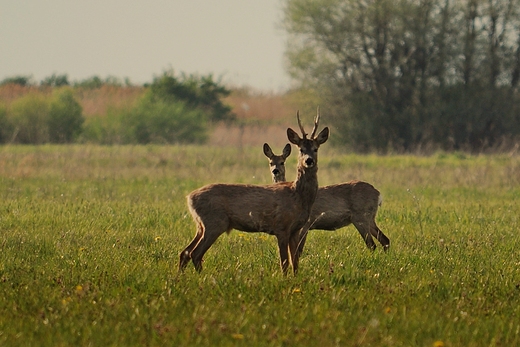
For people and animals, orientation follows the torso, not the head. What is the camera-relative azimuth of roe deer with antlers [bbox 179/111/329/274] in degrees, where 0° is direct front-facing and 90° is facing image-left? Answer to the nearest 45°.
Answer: approximately 270°

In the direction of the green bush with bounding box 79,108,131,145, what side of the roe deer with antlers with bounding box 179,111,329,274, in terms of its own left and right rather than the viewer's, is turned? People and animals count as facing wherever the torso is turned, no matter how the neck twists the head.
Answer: left

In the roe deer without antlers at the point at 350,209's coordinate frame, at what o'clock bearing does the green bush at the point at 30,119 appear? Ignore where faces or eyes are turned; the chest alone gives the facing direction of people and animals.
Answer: The green bush is roughly at 2 o'clock from the roe deer without antlers.

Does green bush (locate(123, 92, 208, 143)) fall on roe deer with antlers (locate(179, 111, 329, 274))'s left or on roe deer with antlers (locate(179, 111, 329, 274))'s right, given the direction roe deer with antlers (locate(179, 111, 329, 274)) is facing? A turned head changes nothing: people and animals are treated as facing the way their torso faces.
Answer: on its left

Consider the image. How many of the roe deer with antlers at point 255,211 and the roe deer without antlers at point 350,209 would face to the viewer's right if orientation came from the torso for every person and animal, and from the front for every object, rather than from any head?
1

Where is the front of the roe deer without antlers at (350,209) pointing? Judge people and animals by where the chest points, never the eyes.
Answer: to the viewer's left

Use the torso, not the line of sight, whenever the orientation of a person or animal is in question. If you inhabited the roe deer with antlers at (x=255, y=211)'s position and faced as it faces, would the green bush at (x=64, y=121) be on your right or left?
on your left

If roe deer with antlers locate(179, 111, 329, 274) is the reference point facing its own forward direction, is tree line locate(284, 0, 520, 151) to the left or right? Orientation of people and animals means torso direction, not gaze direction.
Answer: on its left

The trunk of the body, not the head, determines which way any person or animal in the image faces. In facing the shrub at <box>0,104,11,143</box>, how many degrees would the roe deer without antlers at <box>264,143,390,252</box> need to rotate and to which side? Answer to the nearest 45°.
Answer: approximately 45° to its right

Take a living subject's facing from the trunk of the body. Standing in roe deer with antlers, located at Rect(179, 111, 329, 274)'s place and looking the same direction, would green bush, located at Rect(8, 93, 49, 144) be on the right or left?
on its left

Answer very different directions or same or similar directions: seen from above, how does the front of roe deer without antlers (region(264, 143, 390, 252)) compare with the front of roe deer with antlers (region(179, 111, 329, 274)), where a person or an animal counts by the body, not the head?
very different directions
